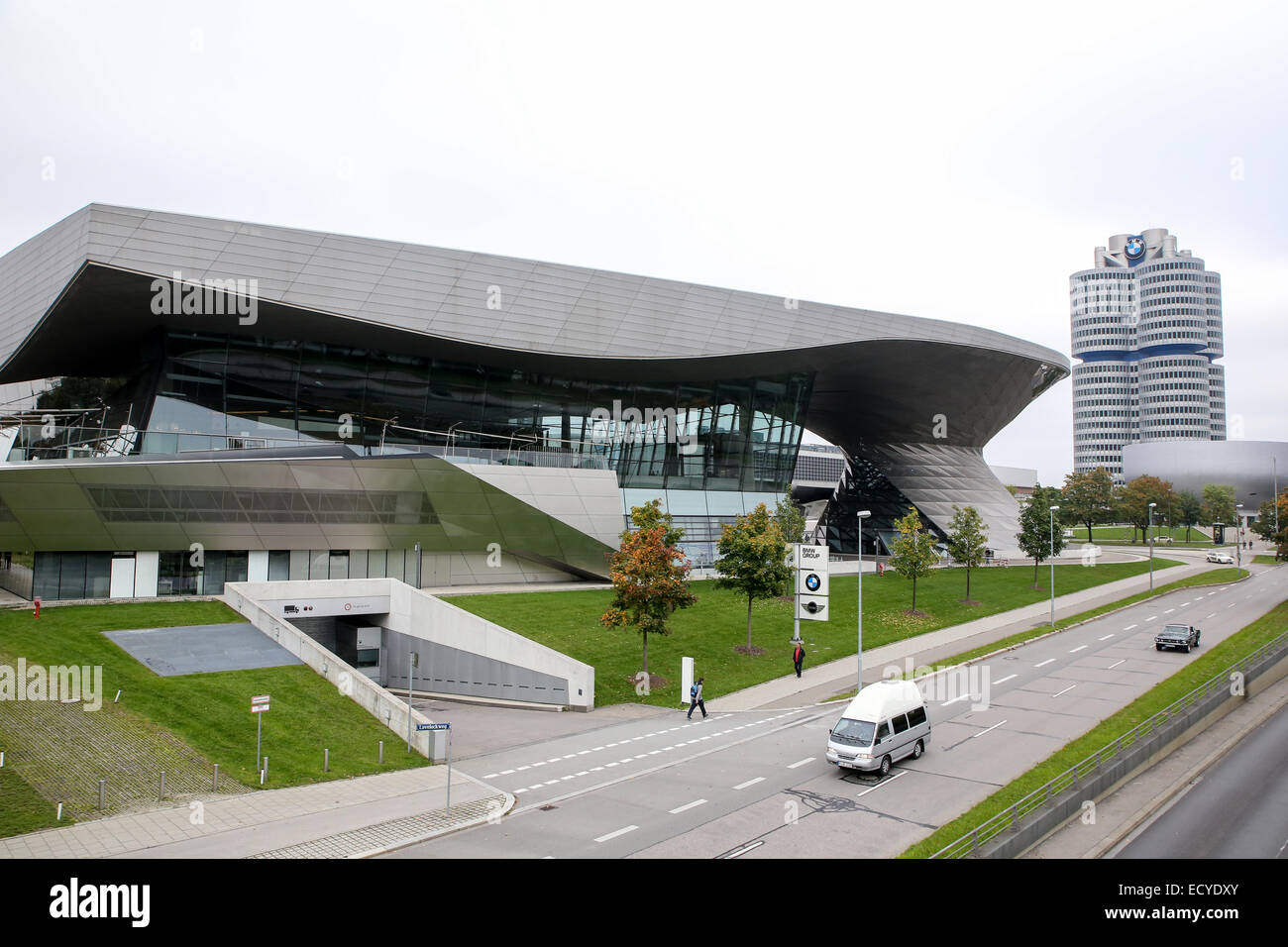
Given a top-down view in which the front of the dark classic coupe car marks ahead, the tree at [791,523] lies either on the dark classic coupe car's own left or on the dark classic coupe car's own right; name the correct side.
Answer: on the dark classic coupe car's own right

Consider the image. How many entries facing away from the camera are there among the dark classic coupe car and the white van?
0

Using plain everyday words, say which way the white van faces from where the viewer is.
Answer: facing the viewer and to the left of the viewer

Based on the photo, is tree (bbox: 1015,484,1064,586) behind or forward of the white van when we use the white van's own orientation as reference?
behind

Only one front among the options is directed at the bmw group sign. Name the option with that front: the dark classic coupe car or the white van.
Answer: the dark classic coupe car

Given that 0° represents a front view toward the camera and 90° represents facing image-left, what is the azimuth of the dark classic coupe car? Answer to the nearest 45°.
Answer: approximately 45°

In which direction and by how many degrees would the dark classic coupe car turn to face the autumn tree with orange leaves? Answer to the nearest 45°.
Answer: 0° — it already faces it

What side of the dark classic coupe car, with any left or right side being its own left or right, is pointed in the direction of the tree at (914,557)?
right

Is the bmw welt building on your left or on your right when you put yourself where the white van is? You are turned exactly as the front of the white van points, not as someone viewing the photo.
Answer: on your right

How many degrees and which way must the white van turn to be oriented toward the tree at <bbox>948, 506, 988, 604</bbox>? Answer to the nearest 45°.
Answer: approximately 135° to its right
